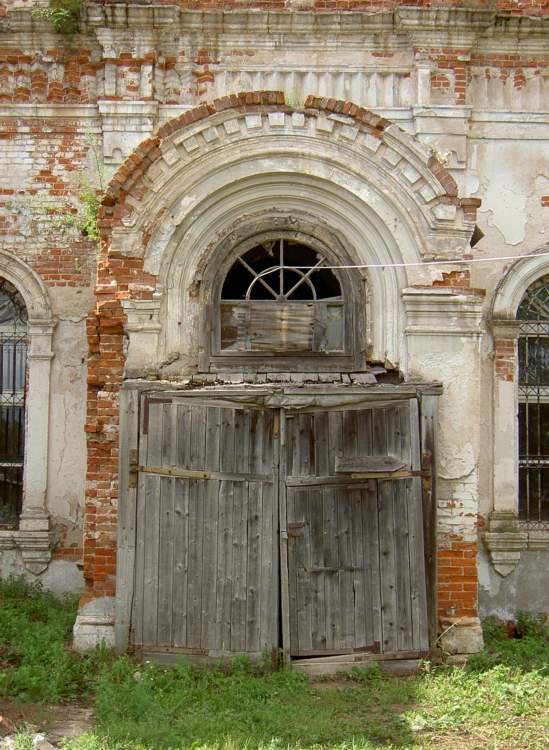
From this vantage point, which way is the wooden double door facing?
toward the camera
